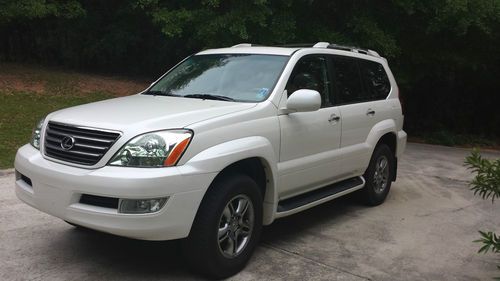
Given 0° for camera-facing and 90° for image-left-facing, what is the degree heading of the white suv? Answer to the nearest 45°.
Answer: approximately 45°
